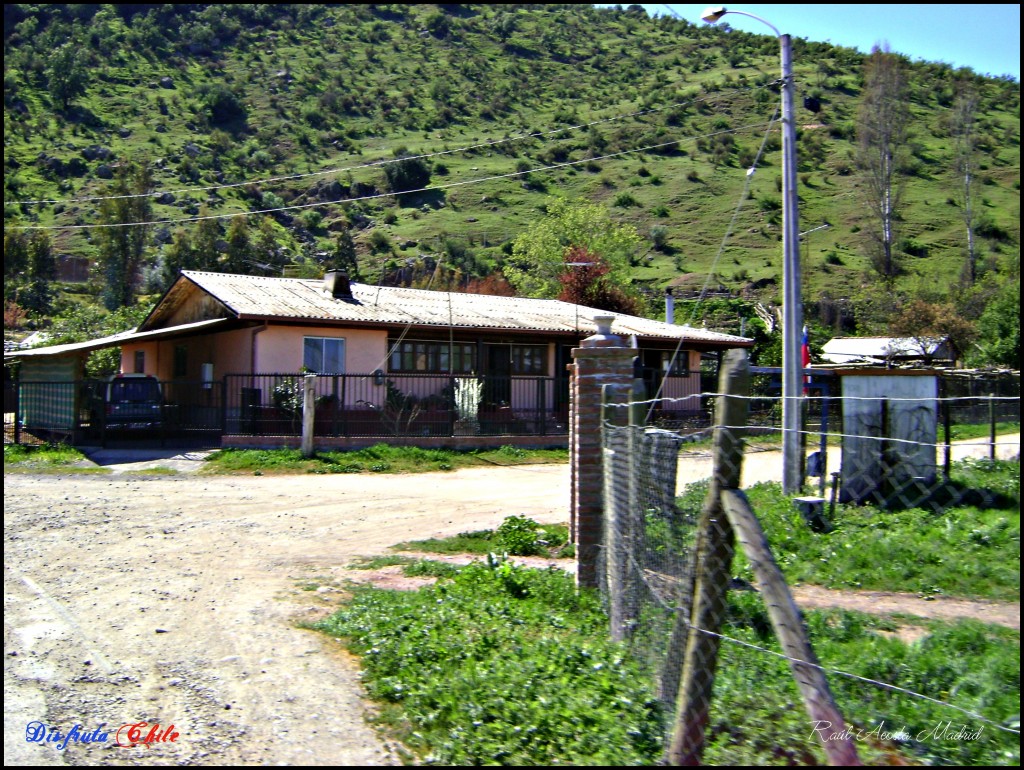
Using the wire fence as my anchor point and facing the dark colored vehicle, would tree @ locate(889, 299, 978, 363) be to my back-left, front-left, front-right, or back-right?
front-right

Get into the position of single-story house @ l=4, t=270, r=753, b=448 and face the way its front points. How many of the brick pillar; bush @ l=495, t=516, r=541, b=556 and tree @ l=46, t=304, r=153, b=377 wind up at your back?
1

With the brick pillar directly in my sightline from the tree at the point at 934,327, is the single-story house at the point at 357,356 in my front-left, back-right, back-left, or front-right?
front-right

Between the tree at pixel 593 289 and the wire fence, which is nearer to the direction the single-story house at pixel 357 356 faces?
the wire fence

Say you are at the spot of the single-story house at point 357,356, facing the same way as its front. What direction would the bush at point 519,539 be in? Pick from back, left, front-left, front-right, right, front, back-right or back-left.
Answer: front-right

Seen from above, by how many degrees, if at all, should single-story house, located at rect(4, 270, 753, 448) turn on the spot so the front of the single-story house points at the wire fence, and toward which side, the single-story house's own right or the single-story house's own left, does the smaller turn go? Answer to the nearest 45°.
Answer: approximately 45° to the single-story house's own right

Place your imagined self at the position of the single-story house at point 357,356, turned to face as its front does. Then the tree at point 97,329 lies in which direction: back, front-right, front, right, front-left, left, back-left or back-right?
back

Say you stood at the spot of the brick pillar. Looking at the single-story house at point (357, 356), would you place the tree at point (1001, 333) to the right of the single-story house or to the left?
right

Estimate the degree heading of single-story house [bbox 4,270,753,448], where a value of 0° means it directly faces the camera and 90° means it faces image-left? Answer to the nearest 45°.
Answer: approximately 315°

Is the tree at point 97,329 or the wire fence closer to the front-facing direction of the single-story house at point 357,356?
the wire fence

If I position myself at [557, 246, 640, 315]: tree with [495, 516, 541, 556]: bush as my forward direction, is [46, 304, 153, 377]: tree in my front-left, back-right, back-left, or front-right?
front-right
